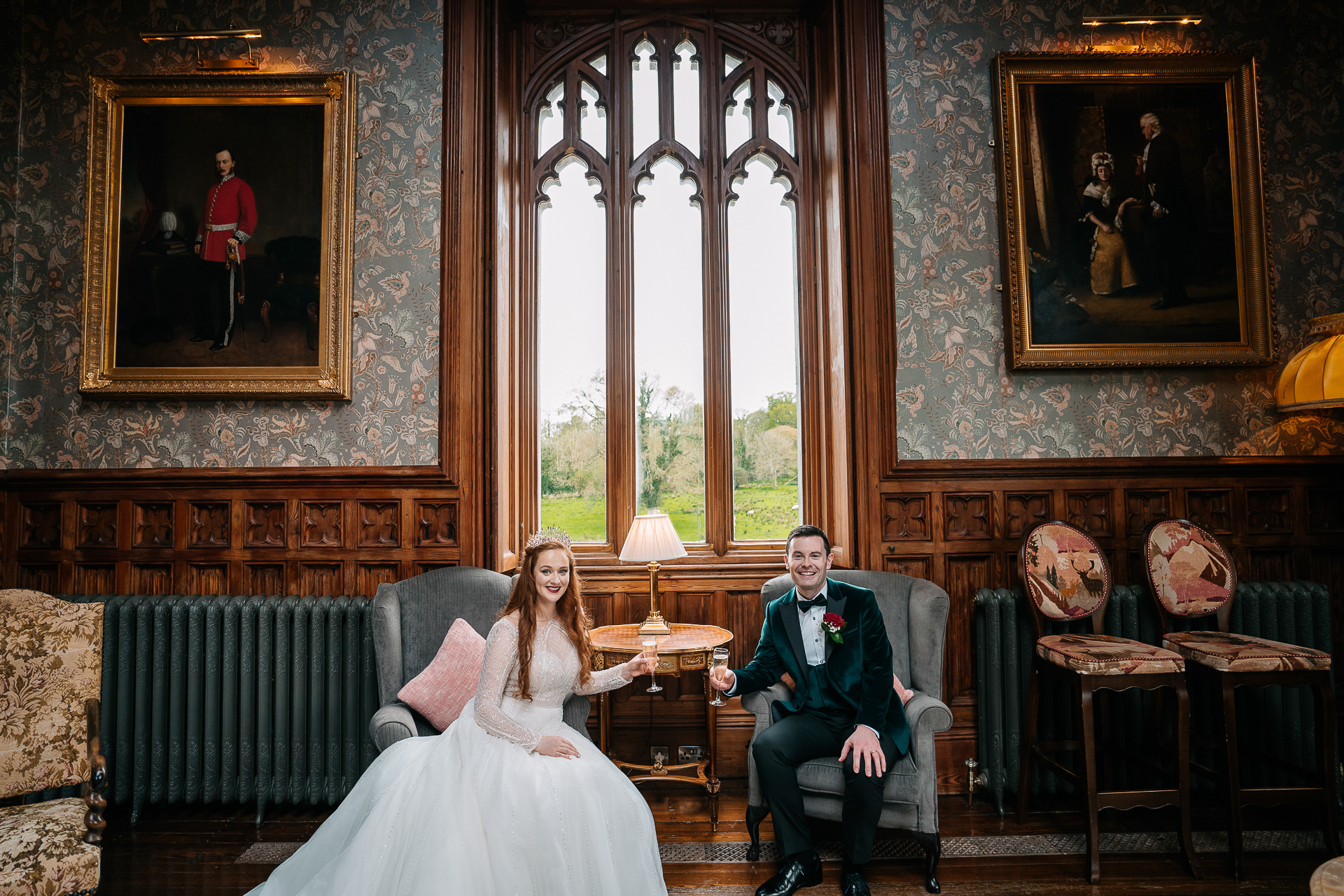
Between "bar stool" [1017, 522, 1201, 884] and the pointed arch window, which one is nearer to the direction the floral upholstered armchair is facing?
the bar stool

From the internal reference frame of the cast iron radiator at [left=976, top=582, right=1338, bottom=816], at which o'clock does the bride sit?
The bride is roughly at 1 o'clock from the cast iron radiator.

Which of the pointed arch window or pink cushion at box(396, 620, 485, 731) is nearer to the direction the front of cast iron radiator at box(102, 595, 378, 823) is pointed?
the pink cushion

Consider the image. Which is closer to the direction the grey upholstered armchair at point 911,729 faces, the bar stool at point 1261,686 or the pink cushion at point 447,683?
the pink cushion

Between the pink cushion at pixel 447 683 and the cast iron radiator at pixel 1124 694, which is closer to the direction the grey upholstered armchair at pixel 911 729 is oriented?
the pink cushion

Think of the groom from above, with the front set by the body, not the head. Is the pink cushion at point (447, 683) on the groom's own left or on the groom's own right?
on the groom's own right
